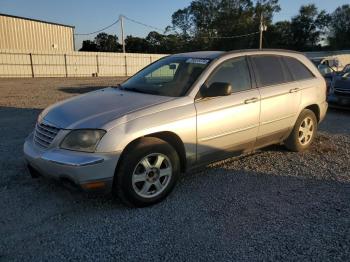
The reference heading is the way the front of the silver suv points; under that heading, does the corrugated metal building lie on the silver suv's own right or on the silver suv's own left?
on the silver suv's own right

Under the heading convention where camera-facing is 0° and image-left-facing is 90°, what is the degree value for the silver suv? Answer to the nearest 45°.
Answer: approximately 45°
